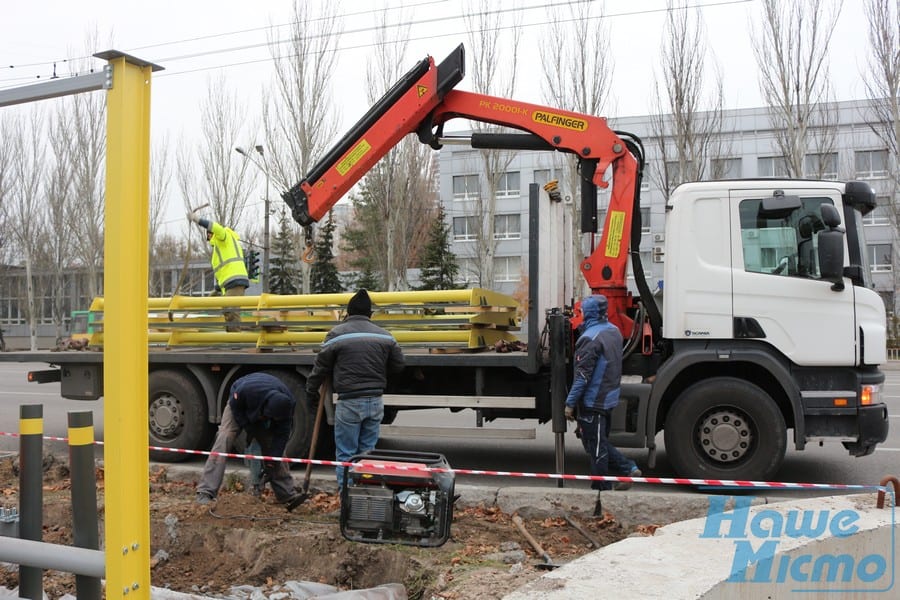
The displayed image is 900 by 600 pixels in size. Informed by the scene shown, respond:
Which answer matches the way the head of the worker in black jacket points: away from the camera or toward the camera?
away from the camera

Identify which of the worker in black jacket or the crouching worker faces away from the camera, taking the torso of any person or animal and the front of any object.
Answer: the worker in black jacket

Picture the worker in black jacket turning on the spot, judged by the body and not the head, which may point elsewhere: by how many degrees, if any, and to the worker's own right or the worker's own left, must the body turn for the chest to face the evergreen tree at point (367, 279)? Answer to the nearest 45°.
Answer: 0° — they already face it

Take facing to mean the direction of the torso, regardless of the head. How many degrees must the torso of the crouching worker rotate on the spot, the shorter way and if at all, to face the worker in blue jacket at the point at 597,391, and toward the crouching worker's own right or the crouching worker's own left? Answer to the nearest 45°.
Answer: approximately 45° to the crouching worker's own left

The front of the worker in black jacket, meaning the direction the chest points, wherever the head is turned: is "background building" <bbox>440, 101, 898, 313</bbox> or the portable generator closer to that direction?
the background building

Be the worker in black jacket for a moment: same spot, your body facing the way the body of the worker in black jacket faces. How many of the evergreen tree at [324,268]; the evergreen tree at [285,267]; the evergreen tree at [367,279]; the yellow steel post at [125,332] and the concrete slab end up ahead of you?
3

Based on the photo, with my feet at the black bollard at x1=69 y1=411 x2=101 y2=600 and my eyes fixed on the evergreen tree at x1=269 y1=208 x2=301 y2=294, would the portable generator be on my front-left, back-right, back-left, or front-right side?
front-right

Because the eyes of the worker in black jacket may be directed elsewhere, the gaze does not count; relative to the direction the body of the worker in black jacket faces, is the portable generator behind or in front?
behind

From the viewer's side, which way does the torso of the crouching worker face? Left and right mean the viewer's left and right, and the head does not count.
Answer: facing the viewer and to the right of the viewer

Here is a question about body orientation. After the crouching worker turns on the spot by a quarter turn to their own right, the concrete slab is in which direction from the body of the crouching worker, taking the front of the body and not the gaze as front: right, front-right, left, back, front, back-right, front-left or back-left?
left

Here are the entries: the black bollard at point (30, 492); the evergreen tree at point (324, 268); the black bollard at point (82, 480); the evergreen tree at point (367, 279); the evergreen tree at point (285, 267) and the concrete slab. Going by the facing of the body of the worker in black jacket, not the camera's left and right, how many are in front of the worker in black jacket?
3

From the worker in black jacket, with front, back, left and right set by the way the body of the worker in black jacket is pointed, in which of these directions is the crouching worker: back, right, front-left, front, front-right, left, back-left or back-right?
left

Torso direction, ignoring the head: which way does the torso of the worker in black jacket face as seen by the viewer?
away from the camera

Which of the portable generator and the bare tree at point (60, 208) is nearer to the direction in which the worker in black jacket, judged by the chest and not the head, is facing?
the bare tree

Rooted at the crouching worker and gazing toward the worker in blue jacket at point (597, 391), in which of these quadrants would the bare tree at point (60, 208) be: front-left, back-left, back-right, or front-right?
back-left

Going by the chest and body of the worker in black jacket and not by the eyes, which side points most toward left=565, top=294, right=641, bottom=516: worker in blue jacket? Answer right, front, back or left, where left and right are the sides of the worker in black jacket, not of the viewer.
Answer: right
